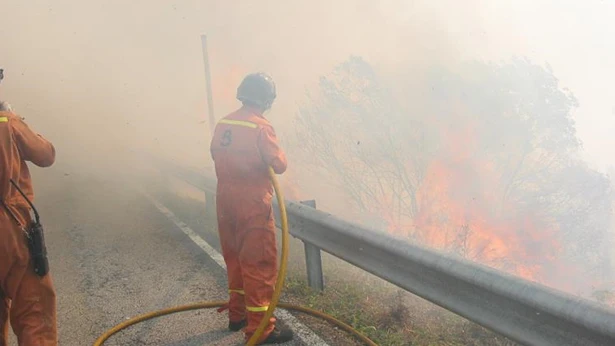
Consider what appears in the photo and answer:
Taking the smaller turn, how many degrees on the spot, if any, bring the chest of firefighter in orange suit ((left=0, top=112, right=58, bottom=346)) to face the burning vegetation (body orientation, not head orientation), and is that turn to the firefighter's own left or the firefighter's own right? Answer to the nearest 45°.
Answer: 0° — they already face it

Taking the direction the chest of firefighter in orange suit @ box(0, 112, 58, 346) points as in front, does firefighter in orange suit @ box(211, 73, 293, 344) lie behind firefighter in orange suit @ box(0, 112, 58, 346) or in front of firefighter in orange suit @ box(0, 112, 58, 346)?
in front

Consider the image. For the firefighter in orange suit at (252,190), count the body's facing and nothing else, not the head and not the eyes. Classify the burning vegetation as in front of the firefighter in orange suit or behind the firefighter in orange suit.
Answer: in front

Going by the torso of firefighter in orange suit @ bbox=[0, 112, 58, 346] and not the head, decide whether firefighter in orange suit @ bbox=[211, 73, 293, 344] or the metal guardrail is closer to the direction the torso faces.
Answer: the firefighter in orange suit

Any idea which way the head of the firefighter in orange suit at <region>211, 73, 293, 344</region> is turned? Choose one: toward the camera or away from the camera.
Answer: away from the camera

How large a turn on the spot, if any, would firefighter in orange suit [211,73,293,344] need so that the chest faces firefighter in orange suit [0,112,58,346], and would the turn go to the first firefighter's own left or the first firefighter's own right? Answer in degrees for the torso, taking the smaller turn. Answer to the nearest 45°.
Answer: approximately 180°

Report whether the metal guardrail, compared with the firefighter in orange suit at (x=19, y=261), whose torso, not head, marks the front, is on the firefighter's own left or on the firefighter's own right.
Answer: on the firefighter's own right

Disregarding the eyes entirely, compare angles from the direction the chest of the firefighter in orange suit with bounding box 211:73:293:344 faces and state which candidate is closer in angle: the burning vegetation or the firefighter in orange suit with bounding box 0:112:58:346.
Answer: the burning vegetation

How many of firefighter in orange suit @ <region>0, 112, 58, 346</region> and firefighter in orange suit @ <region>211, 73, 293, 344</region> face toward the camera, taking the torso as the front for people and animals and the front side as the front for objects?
0

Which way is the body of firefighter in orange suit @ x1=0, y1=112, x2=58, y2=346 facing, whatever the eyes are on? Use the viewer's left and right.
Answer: facing away from the viewer and to the right of the viewer

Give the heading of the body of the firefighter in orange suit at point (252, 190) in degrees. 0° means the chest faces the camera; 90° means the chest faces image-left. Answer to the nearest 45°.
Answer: approximately 225°
